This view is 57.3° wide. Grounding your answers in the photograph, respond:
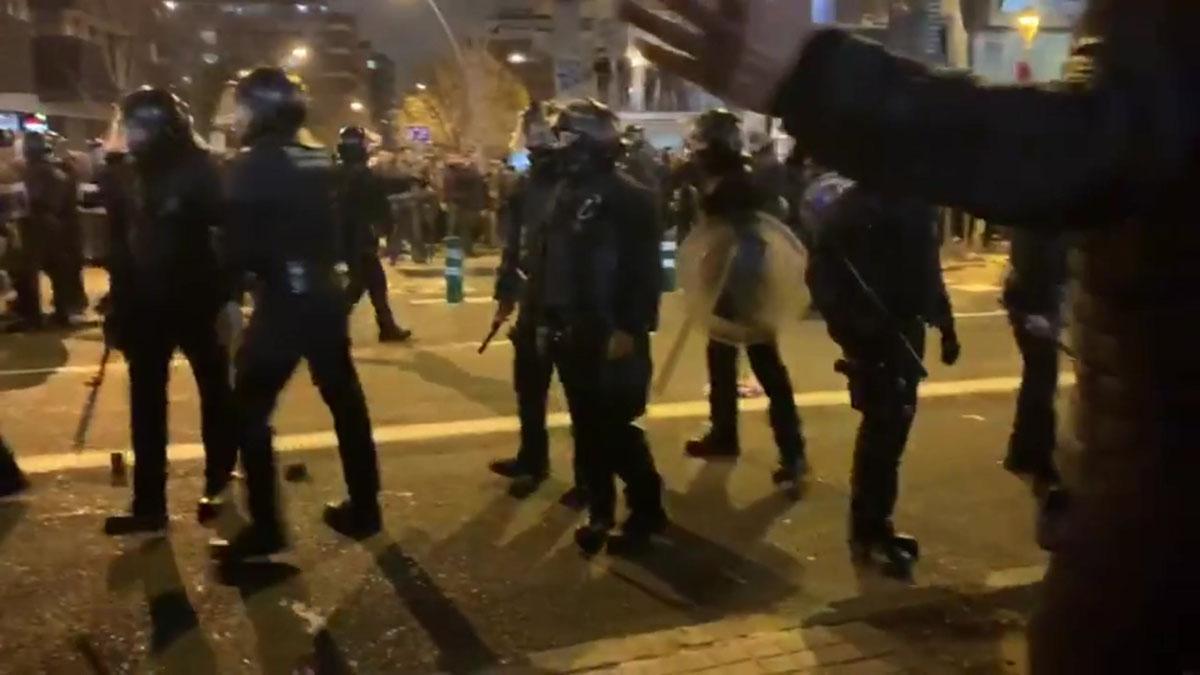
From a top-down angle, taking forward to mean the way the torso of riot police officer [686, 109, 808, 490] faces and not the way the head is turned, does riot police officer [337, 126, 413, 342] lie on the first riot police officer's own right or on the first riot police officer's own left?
on the first riot police officer's own right

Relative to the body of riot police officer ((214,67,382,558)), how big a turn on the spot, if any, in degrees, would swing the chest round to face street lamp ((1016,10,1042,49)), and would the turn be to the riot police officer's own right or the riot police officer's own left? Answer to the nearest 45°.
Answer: approximately 90° to the riot police officer's own right

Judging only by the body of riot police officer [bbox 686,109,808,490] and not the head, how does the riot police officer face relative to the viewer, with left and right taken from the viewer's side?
facing to the left of the viewer

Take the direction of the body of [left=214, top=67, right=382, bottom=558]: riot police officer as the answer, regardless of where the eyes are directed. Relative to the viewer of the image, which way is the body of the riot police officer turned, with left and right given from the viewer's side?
facing away from the viewer and to the left of the viewer

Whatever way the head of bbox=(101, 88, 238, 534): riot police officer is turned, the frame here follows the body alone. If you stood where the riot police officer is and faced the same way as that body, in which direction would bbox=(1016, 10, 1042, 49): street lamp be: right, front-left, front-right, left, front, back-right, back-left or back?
back

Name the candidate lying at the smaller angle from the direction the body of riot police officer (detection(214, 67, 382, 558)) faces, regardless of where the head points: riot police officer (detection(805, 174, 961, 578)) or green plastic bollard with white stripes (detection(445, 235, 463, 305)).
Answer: the green plastic bollard with white stripes

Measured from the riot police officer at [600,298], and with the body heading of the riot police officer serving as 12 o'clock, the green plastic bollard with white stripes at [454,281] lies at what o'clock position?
The green plastic bollard with white stripes is roughly at 4 o'clock from the riot police officer.

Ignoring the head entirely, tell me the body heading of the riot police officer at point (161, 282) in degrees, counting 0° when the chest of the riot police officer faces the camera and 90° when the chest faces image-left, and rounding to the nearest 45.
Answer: approximately 45°
